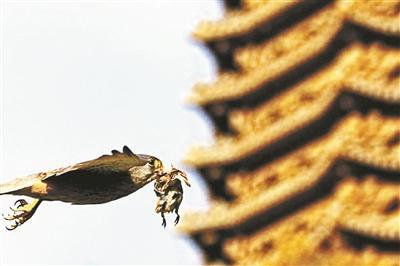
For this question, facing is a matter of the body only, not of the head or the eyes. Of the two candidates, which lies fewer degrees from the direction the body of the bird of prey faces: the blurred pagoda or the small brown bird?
the small brown bird

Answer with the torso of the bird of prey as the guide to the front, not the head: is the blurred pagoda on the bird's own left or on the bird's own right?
on the bird's own left

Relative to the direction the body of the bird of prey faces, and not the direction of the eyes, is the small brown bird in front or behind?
in front

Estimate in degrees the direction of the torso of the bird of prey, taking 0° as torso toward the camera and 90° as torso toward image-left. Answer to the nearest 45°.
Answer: approximately 270°
